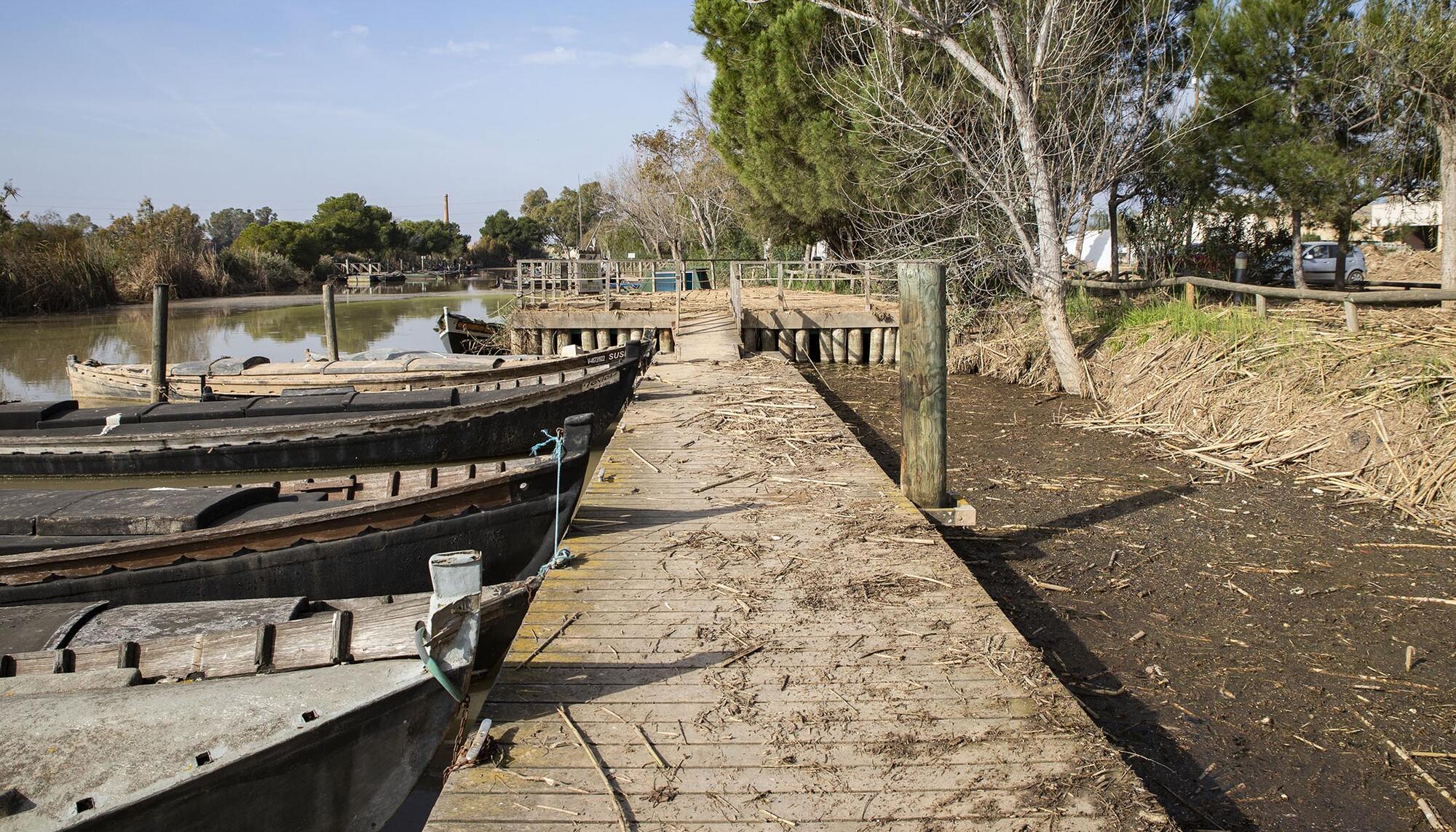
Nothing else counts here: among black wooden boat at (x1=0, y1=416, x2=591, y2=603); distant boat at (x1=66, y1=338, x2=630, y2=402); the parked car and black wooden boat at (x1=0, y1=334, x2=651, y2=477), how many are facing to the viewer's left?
1

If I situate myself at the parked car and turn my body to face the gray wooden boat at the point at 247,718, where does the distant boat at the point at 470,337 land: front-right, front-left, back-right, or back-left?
front-right

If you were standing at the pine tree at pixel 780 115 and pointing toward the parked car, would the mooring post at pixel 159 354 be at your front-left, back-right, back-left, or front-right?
back-right

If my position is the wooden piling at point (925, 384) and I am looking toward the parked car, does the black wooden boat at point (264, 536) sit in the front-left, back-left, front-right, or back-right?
back-left

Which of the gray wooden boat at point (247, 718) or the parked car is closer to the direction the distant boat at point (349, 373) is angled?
the parked car

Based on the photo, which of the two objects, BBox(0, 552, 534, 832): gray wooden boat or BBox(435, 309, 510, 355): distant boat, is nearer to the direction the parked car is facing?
the distant boat

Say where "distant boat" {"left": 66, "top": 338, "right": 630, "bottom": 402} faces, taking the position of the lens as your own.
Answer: facing to the right of the viewer

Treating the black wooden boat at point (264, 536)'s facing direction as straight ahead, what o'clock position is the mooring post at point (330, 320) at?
The mooring post is roughly at 9 o'clock from the black wooden boat.

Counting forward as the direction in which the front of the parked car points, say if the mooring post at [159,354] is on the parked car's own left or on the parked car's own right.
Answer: on the parked car's own left

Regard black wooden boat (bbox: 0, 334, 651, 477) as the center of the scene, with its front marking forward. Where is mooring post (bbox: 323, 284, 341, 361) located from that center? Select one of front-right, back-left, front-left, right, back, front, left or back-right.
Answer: left

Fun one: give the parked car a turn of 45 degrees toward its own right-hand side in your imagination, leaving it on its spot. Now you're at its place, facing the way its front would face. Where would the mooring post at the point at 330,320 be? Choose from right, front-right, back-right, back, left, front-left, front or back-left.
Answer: left

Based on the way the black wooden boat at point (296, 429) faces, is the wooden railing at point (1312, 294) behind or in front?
in front

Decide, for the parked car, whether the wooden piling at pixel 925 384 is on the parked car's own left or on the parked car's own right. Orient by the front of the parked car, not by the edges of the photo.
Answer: on the parked car's own left

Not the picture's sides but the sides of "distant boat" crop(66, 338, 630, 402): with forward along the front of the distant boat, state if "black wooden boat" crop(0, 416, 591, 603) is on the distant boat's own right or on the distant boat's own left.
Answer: on the distant boat's own right

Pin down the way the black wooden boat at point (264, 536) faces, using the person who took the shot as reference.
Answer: facing to the right of the viewer

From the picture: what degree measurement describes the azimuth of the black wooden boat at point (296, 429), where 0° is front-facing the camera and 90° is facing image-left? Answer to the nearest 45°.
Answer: approximately 270°

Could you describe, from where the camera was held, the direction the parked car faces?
facing to the left of the viewer

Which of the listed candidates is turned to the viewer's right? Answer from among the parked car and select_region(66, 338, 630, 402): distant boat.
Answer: the distant boat
